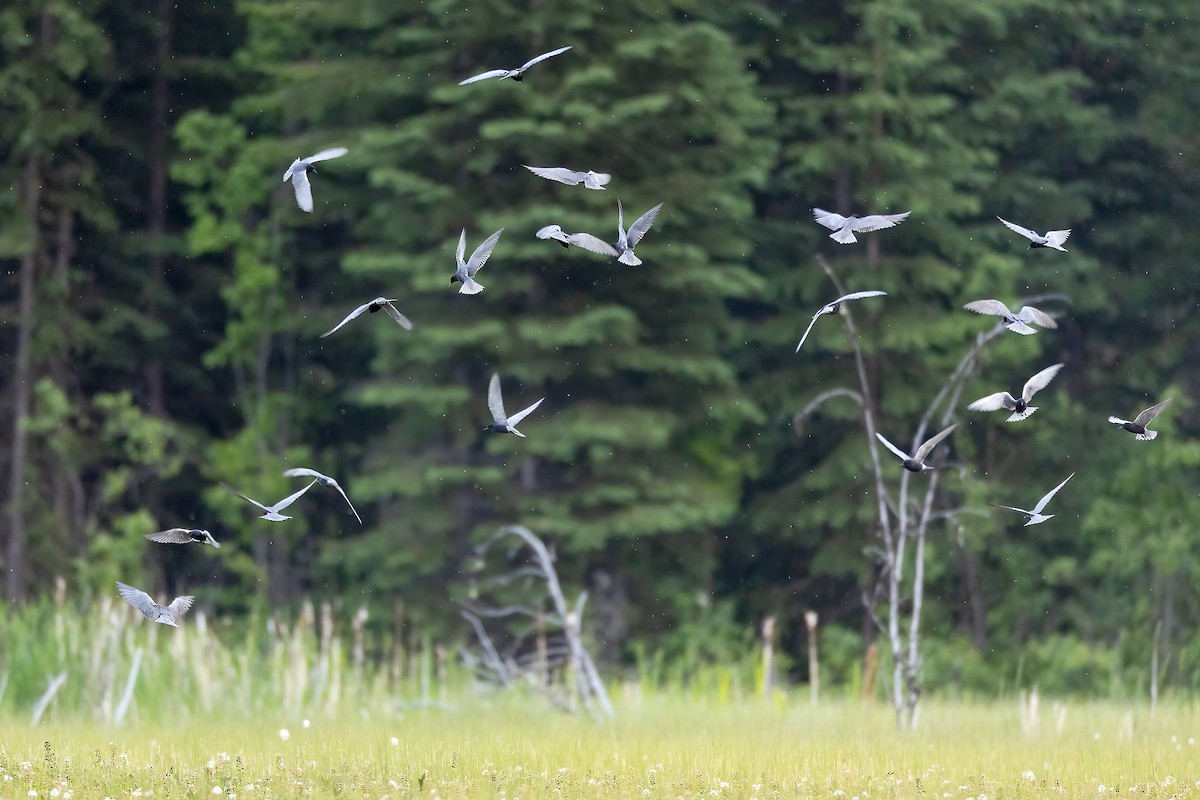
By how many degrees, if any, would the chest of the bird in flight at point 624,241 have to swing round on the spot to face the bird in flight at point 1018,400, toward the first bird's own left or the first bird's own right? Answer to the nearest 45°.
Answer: approximately 135° to the first bird's own right

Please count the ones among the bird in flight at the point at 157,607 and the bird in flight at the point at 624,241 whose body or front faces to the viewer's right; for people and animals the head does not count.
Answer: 0

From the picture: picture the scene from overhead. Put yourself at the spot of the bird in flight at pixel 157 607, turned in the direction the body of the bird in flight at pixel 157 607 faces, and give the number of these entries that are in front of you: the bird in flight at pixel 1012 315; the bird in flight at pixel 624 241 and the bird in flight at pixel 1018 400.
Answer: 0

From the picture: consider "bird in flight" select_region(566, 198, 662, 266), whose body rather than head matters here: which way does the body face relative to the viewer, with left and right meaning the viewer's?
facing away from the viewer and to the left of the viewer

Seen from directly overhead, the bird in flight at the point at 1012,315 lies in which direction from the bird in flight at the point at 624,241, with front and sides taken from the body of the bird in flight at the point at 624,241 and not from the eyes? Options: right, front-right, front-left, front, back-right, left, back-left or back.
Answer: back-right

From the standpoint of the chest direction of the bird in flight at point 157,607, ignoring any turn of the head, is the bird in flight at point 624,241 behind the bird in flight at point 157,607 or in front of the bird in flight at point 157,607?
behind
